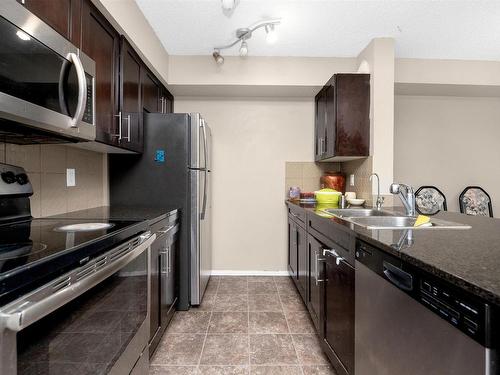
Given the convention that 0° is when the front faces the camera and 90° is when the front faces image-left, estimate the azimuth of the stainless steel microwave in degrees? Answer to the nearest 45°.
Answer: approximately 315°

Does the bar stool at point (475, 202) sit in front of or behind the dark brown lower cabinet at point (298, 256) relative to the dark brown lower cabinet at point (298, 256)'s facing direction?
behind

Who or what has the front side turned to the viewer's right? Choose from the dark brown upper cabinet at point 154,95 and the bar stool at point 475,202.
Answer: the dark brown upper cabinet

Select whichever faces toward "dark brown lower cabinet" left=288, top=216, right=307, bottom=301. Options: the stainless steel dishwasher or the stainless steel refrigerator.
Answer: the stainless steel refrigerator

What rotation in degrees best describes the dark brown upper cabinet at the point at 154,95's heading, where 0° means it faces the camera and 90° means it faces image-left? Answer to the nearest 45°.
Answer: approximately 270°

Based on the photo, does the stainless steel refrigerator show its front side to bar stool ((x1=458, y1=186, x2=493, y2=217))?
yes

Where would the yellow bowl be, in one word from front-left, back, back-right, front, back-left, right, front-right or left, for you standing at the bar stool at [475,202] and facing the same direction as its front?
front-right

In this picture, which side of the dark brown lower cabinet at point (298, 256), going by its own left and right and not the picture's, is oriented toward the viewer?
left

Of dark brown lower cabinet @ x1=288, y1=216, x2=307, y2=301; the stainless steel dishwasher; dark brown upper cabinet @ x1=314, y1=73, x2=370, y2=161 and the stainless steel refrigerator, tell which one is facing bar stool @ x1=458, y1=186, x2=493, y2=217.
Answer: the stainless steel refrigerator
